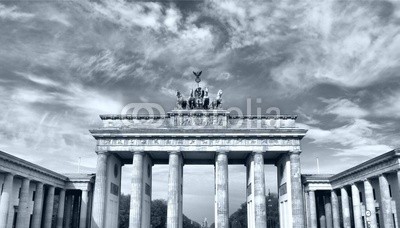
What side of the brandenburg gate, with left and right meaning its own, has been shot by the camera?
front
